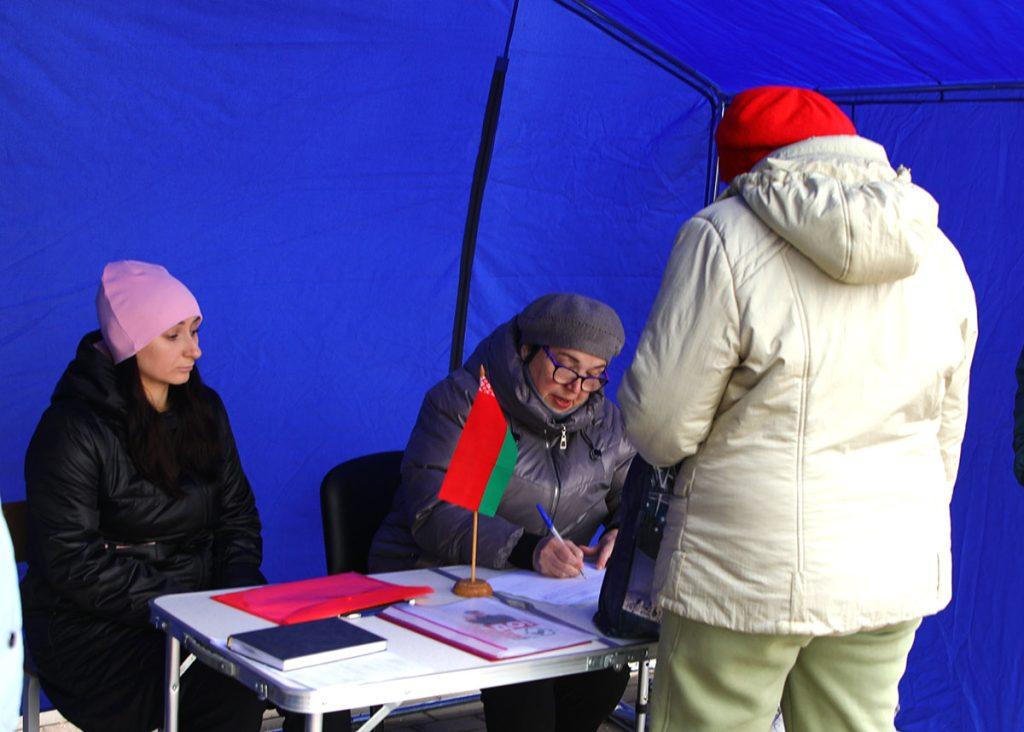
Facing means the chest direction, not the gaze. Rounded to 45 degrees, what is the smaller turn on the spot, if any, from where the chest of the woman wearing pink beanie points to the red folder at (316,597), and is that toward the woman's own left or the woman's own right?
0° — they already face it

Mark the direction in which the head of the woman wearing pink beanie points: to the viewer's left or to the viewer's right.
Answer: to the viewer's right

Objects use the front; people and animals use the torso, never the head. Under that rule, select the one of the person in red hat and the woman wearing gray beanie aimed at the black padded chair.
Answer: the person in red hat

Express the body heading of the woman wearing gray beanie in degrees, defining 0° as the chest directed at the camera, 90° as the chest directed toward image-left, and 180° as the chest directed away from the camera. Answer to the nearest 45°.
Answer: approximately 315°

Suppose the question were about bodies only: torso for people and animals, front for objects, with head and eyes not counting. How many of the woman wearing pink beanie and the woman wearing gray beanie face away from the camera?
0

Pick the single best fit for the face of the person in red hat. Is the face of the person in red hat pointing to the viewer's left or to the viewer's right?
to the viewer's left

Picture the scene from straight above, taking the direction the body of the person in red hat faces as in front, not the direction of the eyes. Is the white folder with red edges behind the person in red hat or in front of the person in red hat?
in front

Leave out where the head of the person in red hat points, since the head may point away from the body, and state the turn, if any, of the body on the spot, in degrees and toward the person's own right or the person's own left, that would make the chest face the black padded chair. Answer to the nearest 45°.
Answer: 0° — they already face it

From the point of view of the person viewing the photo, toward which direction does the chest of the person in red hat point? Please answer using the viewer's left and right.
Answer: facing away from the viewer and to the left of the viewer

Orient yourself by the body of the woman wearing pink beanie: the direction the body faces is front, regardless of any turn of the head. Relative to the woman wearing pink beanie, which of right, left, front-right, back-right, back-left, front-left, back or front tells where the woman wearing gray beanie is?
front-left

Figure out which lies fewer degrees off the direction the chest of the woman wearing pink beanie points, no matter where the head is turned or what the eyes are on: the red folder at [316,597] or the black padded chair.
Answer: the red folder

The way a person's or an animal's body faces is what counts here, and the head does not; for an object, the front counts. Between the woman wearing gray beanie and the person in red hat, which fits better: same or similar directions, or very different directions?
very different directions
